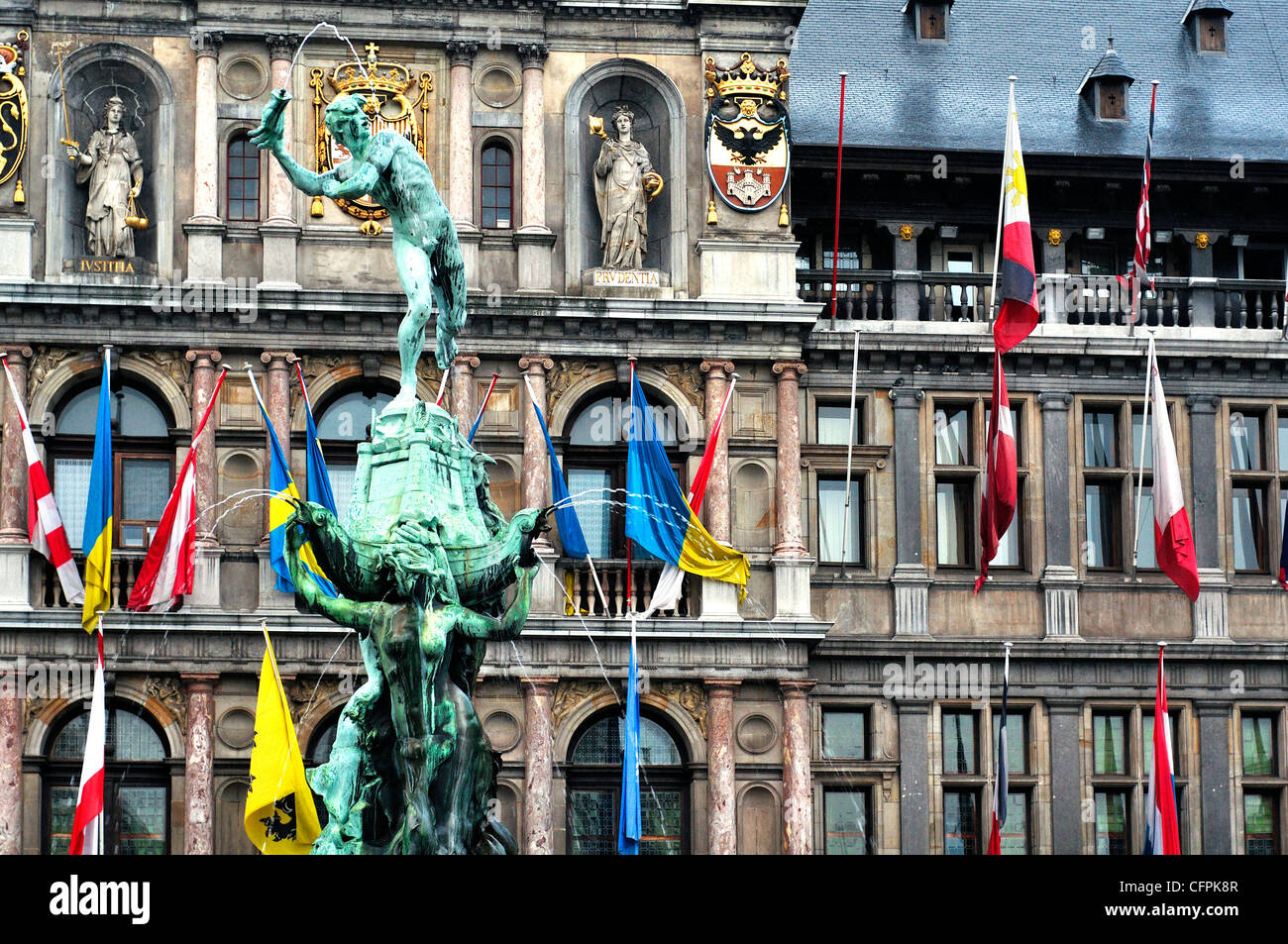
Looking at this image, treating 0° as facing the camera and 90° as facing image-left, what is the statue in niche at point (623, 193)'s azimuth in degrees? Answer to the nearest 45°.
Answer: approximately 0°

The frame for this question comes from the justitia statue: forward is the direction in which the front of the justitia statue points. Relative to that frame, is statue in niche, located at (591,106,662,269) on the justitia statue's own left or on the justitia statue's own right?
on the justitia statue's own left

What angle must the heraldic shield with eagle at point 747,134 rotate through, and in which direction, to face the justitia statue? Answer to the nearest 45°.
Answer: approximately 90° to its right

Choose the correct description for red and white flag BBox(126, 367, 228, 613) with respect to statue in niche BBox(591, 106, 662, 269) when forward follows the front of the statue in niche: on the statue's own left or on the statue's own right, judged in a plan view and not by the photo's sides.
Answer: on the statue's own right

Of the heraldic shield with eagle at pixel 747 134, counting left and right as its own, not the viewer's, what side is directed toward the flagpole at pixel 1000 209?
left

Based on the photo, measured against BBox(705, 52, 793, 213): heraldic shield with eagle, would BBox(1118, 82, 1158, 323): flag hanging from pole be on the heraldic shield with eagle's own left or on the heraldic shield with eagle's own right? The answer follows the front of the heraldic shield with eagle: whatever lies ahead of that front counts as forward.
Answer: on the heraldic shield with eagle's own left

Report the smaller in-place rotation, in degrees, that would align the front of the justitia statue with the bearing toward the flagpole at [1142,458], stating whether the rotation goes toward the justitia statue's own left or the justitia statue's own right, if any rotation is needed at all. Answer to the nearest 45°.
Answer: approximately 90° to the justitia statue's own left

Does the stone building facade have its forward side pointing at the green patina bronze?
yes

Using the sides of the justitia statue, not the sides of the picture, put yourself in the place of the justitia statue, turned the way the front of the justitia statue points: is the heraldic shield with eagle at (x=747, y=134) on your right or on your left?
on your left
